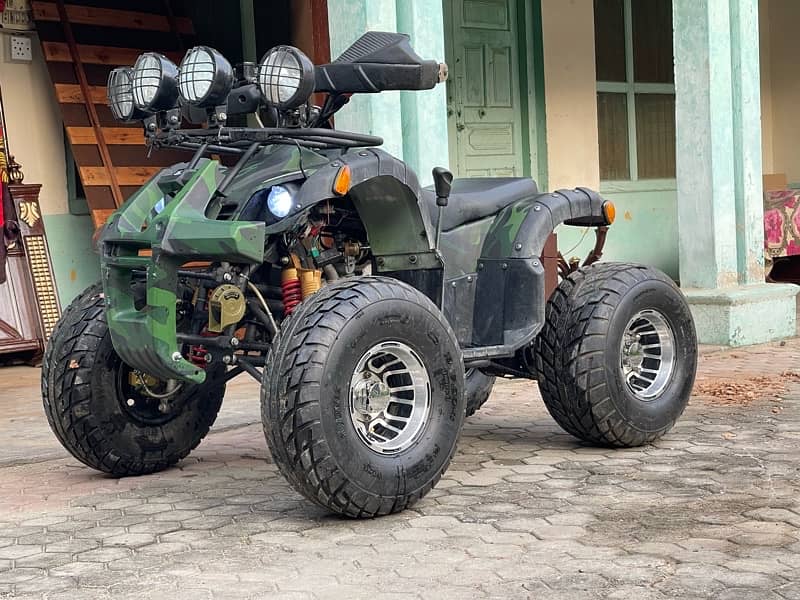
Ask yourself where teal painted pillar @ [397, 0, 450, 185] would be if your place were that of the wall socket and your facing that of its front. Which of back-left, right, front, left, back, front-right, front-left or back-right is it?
front-left

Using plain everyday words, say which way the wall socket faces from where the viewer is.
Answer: facing the viewer

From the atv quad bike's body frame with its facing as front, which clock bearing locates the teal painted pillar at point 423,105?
The teal painted pillar is roughly at 5 o'clock from the atv quad bike.

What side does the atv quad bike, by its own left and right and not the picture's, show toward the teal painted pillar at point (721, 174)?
back

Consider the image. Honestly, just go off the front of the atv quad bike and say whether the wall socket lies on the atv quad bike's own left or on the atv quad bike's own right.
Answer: on the atv quad bike's own right

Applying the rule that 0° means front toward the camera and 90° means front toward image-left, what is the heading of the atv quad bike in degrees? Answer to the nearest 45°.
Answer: approximately 45°

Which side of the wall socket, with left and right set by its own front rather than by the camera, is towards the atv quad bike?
front

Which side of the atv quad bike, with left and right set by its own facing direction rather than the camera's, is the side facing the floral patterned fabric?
back

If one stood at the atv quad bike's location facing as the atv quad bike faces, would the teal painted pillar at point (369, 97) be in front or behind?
behind
